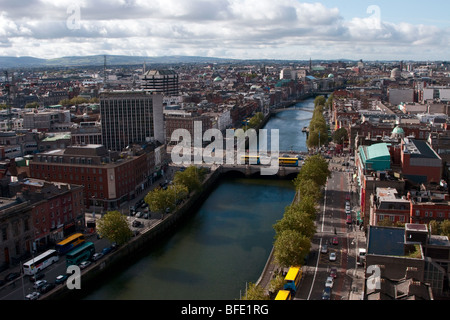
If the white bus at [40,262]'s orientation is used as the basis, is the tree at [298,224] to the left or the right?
on its right

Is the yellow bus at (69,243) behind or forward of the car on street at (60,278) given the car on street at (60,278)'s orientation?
forward

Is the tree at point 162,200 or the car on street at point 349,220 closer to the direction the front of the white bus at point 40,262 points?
the tree

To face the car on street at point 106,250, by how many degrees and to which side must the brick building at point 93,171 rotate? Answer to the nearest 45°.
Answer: approximately 45° to its right

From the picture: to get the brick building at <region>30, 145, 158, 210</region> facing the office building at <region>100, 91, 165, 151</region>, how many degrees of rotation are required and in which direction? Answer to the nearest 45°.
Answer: approximately 135° to its left

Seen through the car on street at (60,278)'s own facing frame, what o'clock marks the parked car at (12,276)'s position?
The parked car is roughly at 8 o'clock from the car on street.

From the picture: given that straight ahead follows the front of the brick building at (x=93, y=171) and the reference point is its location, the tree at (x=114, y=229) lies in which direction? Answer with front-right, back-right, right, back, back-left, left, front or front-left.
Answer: front-right

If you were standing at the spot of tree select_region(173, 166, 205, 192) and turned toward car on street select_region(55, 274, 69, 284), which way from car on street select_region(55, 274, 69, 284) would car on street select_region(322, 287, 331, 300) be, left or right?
left

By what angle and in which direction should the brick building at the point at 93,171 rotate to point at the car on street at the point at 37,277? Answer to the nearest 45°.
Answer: approximately 45° to its right

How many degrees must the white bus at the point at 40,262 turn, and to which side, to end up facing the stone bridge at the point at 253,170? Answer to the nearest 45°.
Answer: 0° — it already faces it

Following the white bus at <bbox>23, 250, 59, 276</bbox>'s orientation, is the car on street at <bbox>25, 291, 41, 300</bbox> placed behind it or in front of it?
behind

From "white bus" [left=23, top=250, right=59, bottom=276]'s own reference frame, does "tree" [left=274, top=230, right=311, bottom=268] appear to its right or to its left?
on its right

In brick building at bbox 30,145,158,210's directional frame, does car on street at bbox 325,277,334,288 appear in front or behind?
in front
